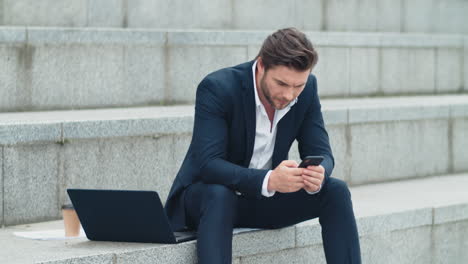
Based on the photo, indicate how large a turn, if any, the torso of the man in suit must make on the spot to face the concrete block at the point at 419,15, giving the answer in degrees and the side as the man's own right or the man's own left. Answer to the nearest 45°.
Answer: approximately 135° to the man's own left

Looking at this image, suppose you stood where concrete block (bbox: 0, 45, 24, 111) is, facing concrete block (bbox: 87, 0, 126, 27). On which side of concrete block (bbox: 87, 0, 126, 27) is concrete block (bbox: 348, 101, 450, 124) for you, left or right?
right

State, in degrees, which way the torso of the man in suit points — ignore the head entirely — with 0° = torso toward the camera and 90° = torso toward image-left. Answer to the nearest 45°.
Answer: approximately 315°

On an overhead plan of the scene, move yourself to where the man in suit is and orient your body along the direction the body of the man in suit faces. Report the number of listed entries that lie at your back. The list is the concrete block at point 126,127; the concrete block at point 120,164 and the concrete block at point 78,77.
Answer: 3

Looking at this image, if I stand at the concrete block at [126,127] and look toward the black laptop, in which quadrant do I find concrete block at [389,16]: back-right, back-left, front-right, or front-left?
back-left

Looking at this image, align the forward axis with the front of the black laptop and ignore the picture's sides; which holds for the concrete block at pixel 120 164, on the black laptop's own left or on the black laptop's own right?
on the black laptop's own left

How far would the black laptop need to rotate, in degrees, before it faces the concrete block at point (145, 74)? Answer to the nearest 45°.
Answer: approximately 45° to its left

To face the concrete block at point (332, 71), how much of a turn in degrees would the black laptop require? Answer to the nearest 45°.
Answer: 0° — it already faces it

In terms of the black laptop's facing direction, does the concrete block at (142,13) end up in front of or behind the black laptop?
in front

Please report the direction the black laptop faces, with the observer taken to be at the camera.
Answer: facing away from the viewer and to the right of the viewer

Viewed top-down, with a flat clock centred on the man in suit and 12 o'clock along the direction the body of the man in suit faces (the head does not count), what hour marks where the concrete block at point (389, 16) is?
The concrete block is roughly at 8 o'clock from the man in suit.

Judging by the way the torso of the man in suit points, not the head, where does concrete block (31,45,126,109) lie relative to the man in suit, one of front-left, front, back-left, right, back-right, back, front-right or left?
back

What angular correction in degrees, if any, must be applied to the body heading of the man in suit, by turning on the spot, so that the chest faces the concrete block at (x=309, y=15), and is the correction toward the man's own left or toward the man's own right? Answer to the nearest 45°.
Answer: approximately 135° to the man's own left

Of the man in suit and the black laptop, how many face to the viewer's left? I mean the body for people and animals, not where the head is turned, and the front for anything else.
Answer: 0
